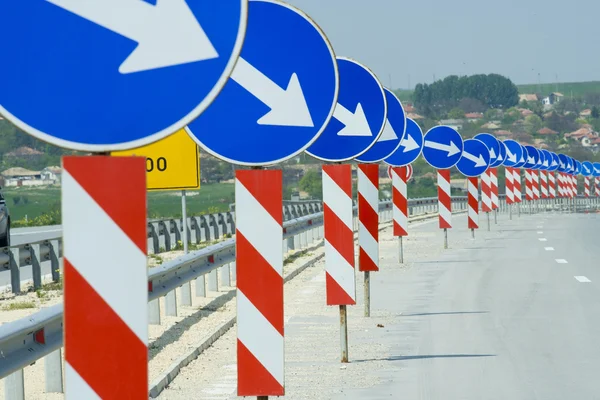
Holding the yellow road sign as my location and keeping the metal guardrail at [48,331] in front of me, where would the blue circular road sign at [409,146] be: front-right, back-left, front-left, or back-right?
back-left

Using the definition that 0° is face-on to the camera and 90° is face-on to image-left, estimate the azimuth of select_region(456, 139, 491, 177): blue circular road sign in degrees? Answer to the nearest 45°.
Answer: approximately 0°

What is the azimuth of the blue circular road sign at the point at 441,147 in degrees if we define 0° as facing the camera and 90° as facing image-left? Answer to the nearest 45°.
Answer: approximately 0°

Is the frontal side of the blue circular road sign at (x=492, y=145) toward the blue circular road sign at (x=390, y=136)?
yes

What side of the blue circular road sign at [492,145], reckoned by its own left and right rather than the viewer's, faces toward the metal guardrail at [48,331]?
front

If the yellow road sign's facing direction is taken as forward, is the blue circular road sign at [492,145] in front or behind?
behind

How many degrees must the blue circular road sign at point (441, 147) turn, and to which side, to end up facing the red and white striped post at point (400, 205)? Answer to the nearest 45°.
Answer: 0° — it already faces it
